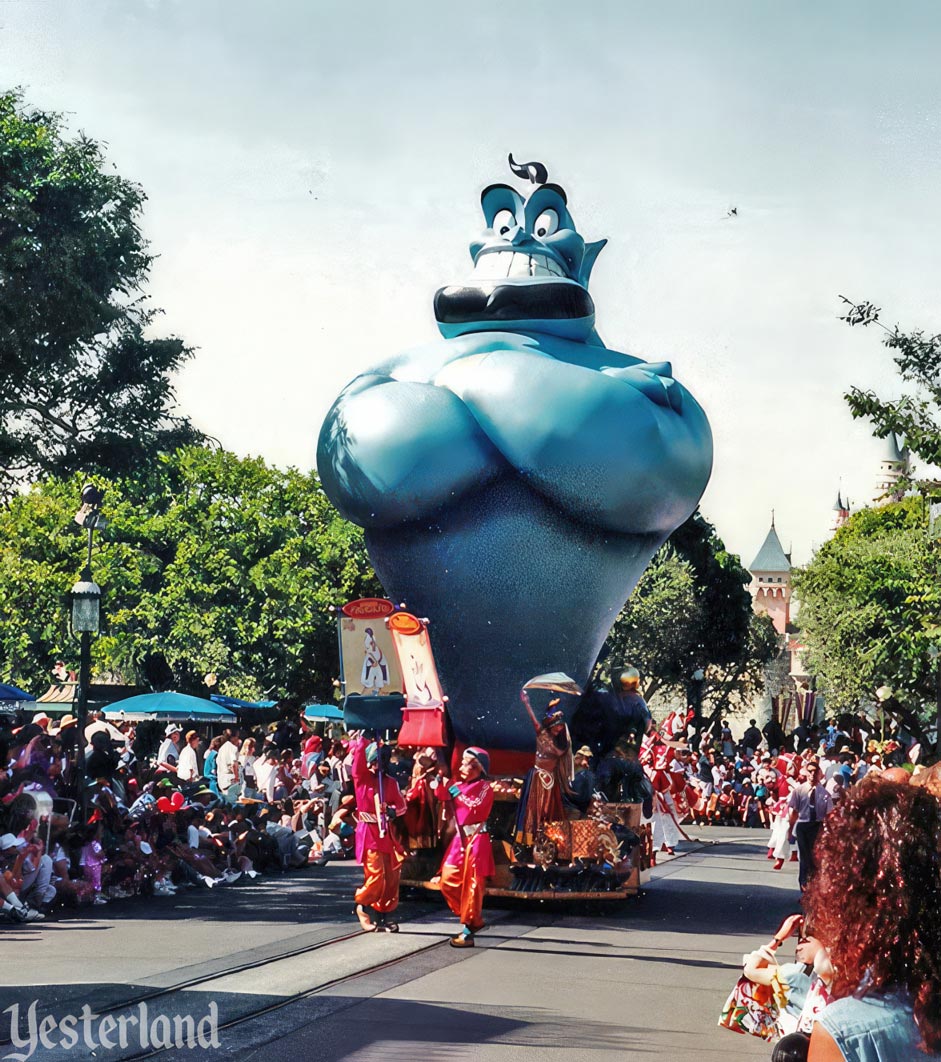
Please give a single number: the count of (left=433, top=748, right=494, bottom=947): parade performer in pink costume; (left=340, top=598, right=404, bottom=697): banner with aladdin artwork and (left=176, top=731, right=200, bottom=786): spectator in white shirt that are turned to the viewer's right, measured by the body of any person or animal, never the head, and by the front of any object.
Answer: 1

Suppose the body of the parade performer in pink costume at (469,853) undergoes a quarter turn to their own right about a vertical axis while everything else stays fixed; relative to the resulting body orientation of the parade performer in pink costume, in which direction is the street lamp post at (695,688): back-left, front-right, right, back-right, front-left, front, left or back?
front-right

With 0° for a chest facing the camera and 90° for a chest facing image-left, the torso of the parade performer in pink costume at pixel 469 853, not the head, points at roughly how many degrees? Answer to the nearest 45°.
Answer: approximately 45°

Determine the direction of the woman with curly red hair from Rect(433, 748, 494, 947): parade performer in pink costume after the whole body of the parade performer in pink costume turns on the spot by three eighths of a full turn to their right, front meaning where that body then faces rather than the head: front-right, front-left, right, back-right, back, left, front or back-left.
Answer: back

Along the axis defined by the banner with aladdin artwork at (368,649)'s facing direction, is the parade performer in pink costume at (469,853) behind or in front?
in front

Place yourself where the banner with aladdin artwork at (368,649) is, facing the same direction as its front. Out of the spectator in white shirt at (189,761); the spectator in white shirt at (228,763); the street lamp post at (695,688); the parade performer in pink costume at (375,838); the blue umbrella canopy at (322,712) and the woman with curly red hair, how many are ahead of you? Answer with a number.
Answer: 2

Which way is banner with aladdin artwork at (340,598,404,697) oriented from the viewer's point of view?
toward the camera

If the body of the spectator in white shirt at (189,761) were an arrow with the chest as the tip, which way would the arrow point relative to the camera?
to the viewer's right

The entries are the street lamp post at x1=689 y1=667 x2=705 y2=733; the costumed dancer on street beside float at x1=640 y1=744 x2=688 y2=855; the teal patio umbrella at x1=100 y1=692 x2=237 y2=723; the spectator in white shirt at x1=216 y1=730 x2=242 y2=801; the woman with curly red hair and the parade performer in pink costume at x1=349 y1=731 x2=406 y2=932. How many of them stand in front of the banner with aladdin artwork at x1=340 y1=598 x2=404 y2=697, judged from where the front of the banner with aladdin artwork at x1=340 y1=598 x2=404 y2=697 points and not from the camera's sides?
2
